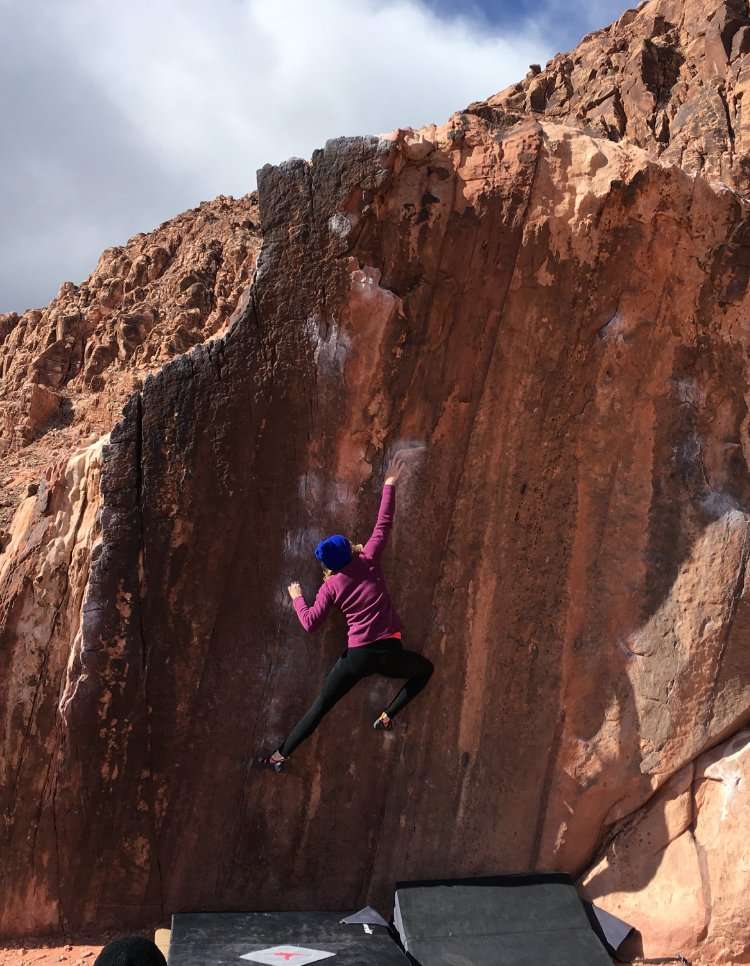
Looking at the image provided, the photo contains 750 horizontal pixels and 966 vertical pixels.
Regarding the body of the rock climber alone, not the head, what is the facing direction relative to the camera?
away from the camera

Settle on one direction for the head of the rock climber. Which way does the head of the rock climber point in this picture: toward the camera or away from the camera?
away from the camera
